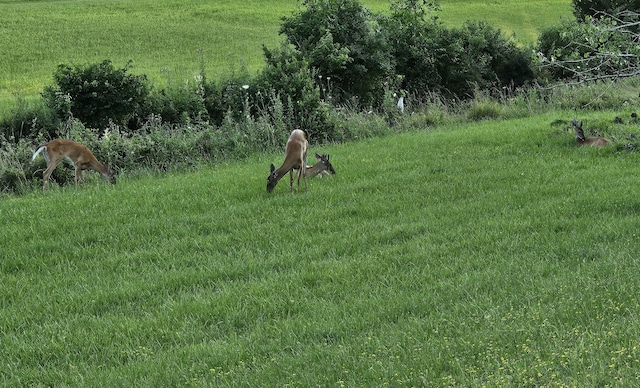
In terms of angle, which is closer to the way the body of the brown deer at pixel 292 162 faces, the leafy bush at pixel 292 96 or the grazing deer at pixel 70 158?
the grazing deer

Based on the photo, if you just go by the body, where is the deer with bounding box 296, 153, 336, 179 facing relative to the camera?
to the viewer's right

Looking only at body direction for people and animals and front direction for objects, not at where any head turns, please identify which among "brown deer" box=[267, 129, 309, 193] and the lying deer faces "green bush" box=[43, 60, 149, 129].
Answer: the lying deer

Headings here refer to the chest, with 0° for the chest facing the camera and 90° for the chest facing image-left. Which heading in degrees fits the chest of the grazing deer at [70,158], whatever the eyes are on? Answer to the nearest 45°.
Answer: approximately 270°

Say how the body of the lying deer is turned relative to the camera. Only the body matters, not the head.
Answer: to the viewer's left

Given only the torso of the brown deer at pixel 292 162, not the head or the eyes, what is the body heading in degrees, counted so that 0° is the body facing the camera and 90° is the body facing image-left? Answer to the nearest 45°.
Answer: approximately 45°

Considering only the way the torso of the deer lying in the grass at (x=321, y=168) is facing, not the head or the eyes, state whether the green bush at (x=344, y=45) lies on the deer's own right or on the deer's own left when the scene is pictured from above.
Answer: on the deer's own left

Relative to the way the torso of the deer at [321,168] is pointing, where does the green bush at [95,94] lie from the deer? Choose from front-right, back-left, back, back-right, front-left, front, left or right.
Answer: back-left
